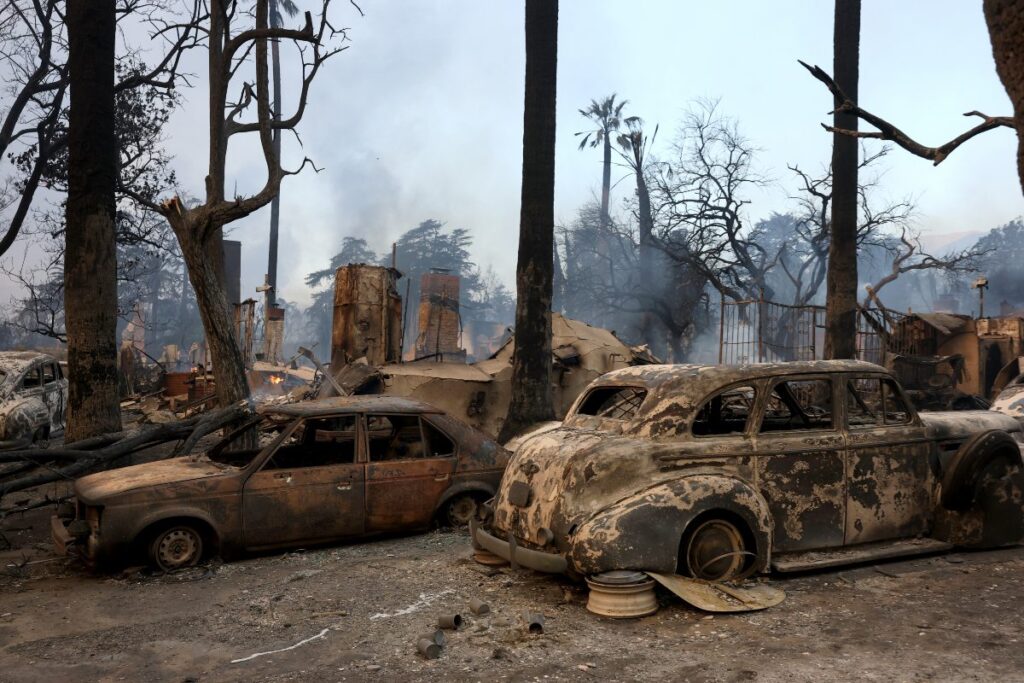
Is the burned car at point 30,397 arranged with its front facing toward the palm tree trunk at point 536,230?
no

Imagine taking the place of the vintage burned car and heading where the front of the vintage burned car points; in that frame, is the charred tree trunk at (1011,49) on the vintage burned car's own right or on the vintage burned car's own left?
on the vintage burned car's own right
